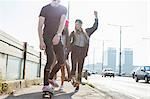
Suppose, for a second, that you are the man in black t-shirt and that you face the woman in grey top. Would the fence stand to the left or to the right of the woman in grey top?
left

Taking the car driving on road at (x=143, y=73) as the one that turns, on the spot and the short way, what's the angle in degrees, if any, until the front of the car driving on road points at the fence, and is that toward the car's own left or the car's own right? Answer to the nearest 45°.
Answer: approximately 45° to the car's own right

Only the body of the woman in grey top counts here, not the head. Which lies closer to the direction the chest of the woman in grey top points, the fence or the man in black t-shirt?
the man in black t-shirt

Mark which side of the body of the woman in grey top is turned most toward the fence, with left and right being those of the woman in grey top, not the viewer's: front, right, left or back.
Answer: right

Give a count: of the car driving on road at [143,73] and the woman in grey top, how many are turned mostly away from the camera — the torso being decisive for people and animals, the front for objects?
0

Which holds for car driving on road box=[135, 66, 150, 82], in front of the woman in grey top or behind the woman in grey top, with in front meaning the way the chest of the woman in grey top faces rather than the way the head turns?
behind

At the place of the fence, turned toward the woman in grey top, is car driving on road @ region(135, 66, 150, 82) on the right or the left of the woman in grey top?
left

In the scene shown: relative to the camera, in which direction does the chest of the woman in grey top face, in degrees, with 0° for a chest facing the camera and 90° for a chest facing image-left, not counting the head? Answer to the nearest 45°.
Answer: approximately 0°

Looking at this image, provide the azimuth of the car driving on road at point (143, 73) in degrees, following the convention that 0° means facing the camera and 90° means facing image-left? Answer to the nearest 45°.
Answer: approximately 315°

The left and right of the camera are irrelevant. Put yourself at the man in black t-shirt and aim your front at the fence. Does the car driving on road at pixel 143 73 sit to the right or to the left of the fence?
right

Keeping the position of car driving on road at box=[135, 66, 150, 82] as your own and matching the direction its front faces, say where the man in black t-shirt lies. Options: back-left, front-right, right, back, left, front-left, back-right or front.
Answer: front-right
